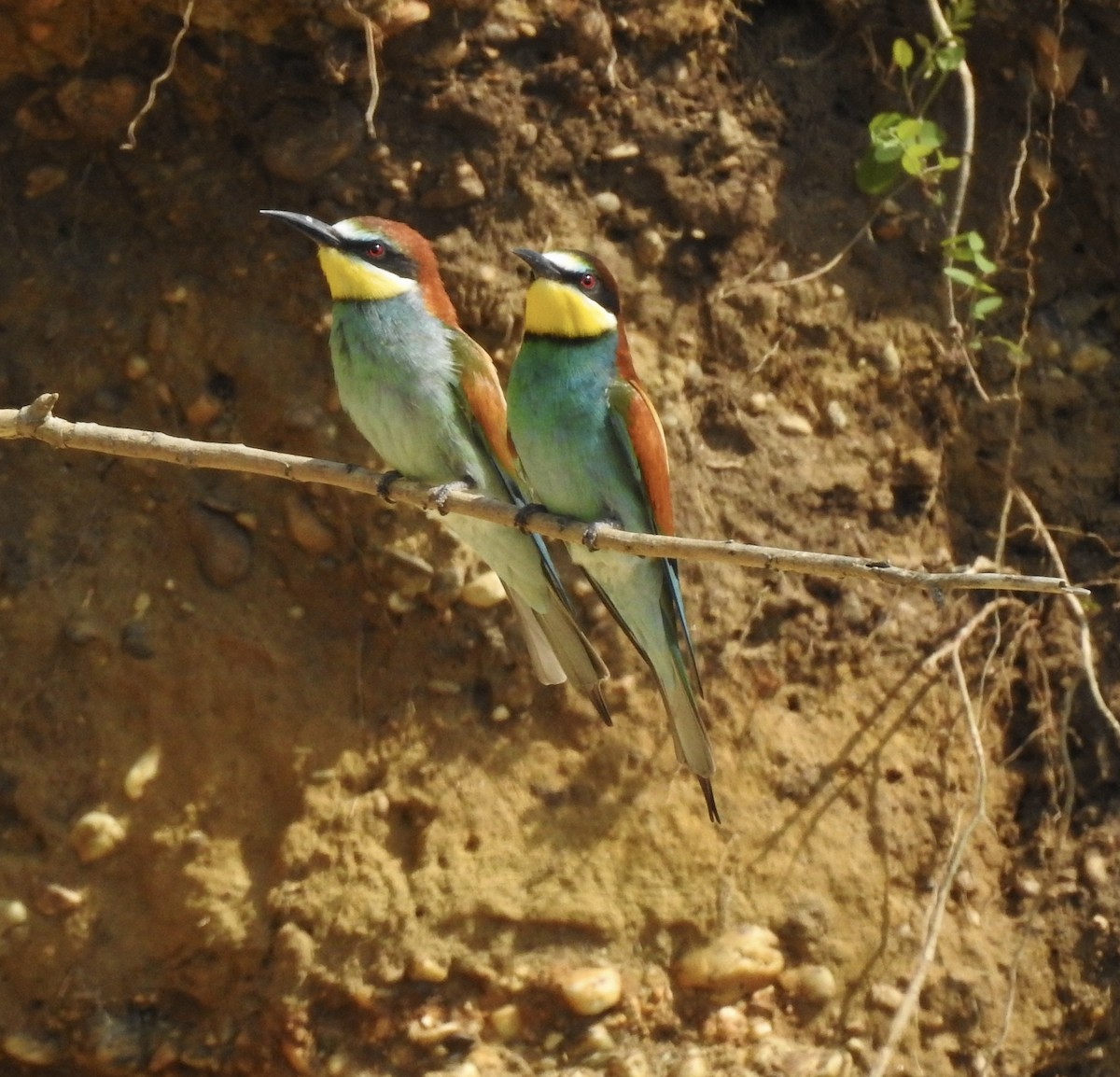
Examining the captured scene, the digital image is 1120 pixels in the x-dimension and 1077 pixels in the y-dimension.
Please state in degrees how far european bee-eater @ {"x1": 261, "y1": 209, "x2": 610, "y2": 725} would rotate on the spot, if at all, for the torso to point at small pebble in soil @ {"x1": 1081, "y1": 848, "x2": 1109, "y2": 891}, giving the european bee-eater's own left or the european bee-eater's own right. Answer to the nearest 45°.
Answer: approximately 135° to the european bee-eater's own left

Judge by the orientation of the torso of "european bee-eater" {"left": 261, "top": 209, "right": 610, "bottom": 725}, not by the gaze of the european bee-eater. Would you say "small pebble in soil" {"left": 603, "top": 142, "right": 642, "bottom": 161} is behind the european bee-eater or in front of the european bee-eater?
behind

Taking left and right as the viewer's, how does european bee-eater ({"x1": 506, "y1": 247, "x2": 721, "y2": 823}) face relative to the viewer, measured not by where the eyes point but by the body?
facing the viewer and to the left of the viewer

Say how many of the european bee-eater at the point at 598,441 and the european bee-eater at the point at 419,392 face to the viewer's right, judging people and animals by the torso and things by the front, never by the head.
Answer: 0

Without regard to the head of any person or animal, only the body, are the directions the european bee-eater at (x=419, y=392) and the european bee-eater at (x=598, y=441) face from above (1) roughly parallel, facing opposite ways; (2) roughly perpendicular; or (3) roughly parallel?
roughly parallel

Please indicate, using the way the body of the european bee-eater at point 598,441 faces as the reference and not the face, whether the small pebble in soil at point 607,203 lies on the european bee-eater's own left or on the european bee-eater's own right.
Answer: on the european bee-eater's own right

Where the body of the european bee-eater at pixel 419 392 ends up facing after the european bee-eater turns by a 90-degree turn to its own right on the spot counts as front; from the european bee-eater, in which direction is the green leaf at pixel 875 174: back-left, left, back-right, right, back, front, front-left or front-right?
right
